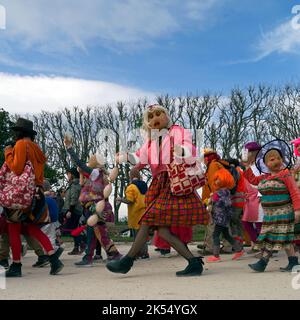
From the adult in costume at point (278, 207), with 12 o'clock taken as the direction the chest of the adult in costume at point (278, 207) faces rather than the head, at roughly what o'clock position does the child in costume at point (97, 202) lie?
the child in costume at point (97, 202) is roughly at 2 o'clock from the adult in costume at point (278, 207).

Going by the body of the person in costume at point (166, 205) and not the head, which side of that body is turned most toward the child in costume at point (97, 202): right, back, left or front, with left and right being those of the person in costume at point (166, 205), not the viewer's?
right

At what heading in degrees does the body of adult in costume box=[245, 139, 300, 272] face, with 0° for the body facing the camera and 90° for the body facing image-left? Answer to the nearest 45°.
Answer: approximately 45°

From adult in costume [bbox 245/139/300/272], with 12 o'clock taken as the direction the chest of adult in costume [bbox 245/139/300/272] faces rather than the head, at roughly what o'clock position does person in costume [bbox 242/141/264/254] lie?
person in costume [bbox 242/141/264/254] is roughly at 4 o'clock from adult in costume [bbox 245/139/300/272].

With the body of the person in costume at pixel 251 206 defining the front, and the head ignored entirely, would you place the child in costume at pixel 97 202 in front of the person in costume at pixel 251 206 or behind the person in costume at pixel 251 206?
in front

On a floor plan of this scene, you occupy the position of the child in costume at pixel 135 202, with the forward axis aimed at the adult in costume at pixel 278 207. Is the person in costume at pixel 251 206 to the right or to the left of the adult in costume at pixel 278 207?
left

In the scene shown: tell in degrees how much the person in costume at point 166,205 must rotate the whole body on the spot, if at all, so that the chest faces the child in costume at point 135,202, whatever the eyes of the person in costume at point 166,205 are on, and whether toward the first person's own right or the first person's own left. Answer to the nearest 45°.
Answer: approximately 135° to the first person's own right
